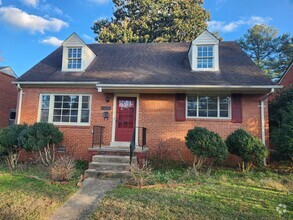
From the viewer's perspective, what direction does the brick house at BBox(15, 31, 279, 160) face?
toward the camera

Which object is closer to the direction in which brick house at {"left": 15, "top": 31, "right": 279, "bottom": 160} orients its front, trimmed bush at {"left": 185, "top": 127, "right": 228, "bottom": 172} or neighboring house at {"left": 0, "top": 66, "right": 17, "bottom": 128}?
the trimmed bush

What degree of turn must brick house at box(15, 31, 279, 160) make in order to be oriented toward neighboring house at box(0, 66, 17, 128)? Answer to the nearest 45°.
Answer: approximately 135° to its right

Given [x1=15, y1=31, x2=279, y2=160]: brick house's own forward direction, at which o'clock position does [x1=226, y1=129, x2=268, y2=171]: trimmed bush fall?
The trimmed bush is roughly at 10 o'clock from the brick house.

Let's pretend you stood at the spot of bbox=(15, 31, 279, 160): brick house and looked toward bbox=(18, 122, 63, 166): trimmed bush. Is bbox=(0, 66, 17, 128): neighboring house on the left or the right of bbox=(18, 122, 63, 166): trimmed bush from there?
right

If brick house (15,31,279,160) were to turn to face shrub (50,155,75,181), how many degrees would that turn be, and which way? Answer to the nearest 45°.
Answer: approximately 45° to its right

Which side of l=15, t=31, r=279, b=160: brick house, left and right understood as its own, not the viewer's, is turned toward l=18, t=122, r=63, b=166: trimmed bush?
right

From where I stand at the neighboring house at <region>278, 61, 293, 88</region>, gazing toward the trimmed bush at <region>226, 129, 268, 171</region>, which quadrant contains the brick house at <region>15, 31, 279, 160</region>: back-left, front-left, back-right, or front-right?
front-right

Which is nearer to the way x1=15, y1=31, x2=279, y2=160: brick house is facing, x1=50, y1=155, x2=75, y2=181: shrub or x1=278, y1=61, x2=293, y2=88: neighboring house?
the shrub

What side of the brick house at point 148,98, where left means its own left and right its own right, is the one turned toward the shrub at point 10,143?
right

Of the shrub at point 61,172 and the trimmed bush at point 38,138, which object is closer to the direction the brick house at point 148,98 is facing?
the shrub
